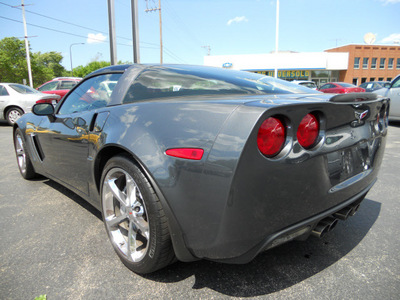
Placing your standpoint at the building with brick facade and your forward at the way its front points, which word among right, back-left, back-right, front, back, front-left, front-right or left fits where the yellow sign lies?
front-right

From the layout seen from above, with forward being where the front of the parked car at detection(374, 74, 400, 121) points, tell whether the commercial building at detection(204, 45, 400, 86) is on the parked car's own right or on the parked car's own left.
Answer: on the parked car's own right

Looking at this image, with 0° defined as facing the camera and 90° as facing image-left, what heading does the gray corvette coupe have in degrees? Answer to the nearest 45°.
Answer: approximately 135°

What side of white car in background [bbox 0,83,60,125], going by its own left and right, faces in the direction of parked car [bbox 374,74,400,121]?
back

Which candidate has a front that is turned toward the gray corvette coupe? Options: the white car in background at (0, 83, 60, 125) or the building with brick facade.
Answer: the building with brick facade

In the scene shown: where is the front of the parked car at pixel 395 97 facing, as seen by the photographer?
facing to the left of the viewer

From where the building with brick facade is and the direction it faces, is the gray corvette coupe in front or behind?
in front

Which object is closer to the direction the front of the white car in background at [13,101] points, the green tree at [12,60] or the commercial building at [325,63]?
the green tree

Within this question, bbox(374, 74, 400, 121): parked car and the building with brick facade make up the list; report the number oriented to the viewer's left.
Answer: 1
